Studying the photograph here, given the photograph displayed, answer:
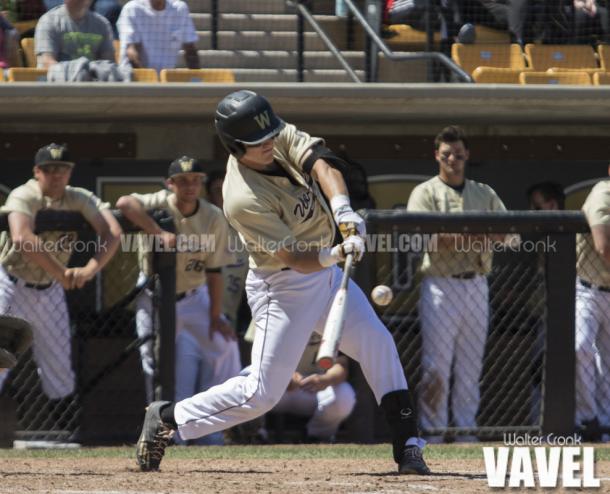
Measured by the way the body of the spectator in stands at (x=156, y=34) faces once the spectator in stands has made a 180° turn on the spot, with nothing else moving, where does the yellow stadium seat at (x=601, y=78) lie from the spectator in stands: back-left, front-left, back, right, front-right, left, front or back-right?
right

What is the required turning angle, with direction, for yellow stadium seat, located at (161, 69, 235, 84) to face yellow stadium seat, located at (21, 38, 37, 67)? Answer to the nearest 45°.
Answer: approximately 90° to its right

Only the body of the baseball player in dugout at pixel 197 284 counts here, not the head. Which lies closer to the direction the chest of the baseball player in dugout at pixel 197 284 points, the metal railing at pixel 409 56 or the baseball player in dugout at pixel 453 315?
the baseball player in dugout

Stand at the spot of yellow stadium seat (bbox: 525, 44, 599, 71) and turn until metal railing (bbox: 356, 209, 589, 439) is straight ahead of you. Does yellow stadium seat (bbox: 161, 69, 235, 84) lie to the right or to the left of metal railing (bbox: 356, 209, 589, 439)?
right

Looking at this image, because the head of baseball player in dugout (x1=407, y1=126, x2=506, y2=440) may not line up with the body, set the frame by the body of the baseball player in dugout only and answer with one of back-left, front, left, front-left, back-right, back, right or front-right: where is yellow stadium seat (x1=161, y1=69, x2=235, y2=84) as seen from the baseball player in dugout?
back-right

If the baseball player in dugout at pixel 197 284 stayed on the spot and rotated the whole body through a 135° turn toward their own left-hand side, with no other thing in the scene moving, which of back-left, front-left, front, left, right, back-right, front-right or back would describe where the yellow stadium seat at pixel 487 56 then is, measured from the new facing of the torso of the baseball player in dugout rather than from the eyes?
front

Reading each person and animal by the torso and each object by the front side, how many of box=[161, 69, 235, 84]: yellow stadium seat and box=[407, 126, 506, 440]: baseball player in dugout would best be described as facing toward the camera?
2

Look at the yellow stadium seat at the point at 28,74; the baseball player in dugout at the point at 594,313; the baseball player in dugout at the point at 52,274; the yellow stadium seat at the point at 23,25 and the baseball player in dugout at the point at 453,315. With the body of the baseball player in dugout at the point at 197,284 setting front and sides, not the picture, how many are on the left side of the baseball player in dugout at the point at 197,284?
2

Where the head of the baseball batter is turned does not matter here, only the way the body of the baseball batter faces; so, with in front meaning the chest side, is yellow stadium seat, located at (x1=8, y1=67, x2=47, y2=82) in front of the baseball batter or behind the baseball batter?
behind
